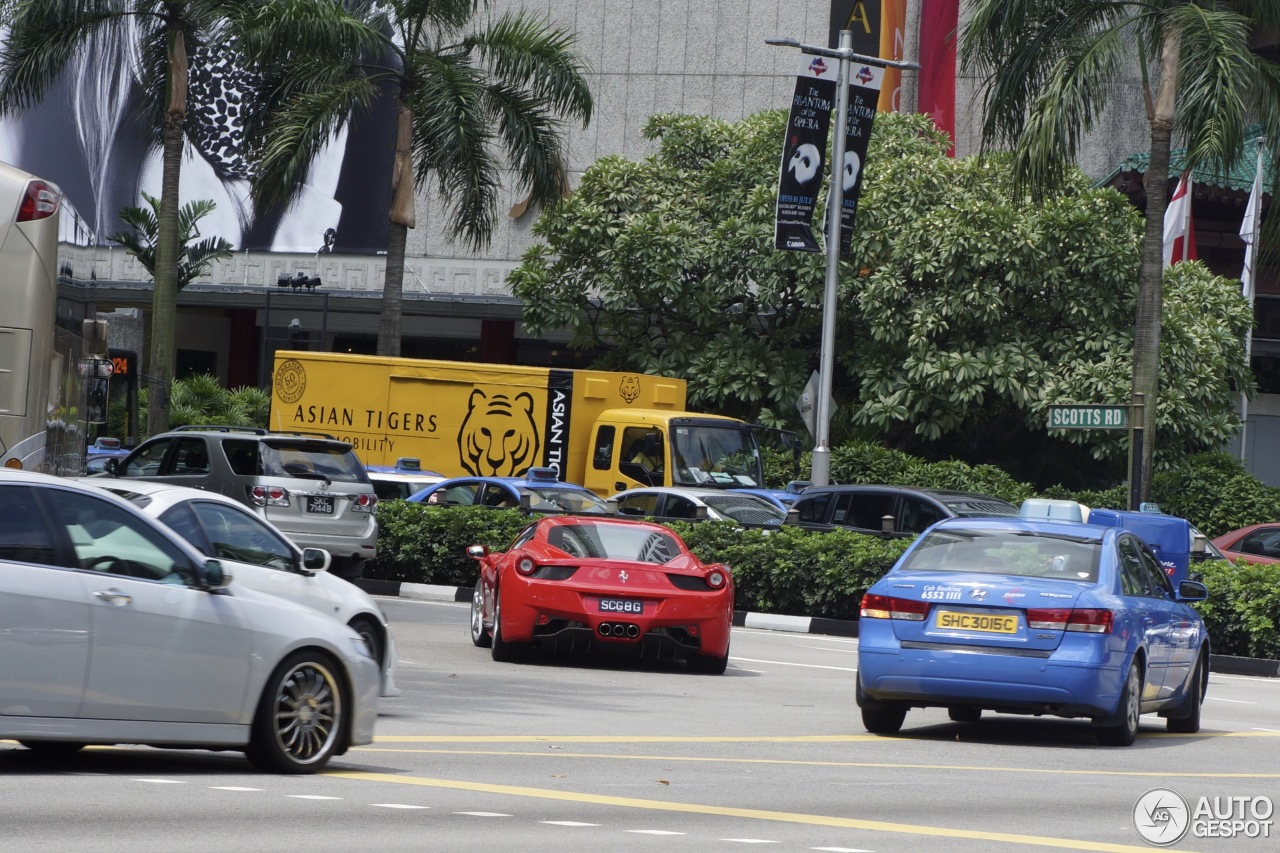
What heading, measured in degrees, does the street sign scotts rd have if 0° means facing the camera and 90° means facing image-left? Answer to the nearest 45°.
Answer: approximately 0°

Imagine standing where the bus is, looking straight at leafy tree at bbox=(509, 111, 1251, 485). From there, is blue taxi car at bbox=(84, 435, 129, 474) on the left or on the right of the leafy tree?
left

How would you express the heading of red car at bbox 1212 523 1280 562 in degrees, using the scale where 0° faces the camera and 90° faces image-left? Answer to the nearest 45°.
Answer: approximately 270°

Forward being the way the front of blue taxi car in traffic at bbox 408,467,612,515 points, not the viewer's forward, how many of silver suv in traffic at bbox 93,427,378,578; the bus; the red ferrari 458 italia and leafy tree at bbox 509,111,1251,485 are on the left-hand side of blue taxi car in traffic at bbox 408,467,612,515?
1

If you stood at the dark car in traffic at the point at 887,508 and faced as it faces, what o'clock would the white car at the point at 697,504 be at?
The white car is roughly at 6 o'clock from the dark car in traffic.

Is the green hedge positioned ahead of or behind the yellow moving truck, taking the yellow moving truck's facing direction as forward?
ahead

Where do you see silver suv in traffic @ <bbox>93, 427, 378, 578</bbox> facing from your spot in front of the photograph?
facing away from the viewer and to the left of the viewer

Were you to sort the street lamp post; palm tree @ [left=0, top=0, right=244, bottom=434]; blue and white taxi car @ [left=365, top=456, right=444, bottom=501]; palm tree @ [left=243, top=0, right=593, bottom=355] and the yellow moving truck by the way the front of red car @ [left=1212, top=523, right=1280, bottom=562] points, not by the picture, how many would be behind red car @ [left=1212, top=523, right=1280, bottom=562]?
5

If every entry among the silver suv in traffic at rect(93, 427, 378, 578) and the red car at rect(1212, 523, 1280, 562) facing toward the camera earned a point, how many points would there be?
0

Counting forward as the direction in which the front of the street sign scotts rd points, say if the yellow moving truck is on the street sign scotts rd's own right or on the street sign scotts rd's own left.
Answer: on the street sign scotts rd's own right

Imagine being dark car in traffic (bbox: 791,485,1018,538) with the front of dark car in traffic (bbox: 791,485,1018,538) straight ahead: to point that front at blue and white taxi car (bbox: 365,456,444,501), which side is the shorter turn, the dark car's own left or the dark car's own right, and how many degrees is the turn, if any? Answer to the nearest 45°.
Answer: approximately 180°

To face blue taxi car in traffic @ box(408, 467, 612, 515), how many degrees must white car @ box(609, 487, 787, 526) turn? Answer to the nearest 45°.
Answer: approximately 135° to its right
